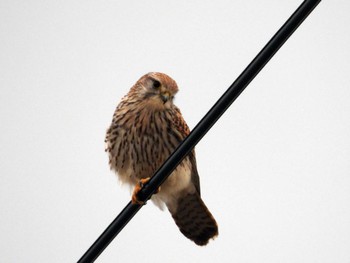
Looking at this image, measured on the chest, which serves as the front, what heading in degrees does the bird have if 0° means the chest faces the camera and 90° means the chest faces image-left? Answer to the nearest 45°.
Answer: approximately 45°
